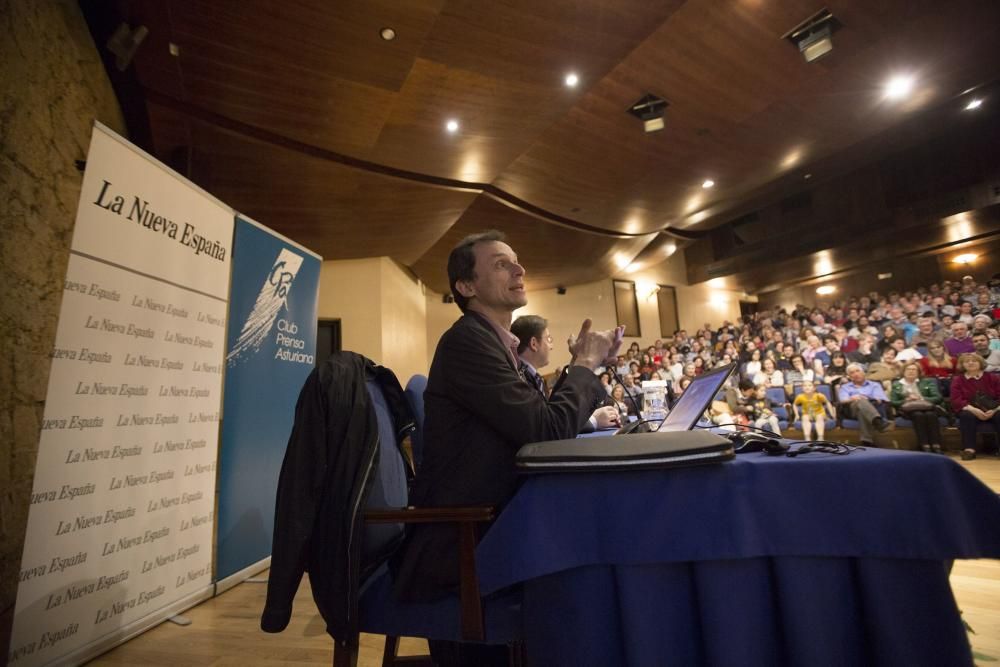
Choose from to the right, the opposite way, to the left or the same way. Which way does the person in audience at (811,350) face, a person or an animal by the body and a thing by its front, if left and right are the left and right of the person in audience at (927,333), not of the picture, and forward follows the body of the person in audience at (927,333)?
the same way

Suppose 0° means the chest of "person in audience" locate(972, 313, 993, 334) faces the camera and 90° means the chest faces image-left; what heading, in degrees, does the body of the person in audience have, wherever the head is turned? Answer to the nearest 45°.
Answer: approximately 45°

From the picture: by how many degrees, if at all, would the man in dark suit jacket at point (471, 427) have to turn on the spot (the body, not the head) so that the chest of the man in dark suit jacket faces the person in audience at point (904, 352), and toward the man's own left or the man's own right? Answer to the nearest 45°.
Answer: approximately 45° to the man's own left

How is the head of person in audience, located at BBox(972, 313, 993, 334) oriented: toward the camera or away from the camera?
toward the camera

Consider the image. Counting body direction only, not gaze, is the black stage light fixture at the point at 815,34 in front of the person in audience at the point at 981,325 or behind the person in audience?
in front

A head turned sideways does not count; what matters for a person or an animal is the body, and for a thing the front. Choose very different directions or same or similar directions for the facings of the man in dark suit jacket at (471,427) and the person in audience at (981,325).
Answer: very different directions

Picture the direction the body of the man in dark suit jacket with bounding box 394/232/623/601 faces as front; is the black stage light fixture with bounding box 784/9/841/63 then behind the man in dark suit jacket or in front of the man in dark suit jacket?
in front

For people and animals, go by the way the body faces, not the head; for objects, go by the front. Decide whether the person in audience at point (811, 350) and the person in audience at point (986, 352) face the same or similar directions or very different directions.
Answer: same or similar directions

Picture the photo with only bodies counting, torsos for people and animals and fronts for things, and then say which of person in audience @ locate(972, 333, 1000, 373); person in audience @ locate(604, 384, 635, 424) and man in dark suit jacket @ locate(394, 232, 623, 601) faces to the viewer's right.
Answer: the man in dark suit jacket

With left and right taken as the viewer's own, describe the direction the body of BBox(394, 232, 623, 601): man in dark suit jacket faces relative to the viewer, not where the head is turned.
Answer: facing to the right of the viewer

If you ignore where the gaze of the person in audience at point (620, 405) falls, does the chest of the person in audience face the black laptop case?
yes

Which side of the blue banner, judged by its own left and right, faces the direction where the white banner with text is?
right

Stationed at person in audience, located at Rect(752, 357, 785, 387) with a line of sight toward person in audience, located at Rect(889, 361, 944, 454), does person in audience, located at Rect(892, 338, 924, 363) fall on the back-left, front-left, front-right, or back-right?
front-left

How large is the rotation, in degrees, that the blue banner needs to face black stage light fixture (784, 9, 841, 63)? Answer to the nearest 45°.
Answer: approximately 45° to its left

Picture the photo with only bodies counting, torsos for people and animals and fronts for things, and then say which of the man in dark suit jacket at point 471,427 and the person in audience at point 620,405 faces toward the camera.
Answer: the person in audience

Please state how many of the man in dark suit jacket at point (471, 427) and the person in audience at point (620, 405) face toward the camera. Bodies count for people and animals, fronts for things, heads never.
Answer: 1

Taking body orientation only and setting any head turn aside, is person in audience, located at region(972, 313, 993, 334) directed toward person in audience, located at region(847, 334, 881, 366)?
no

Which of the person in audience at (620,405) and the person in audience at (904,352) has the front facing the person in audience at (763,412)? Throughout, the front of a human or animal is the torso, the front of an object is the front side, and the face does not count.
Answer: the person in audience at (904,352)
